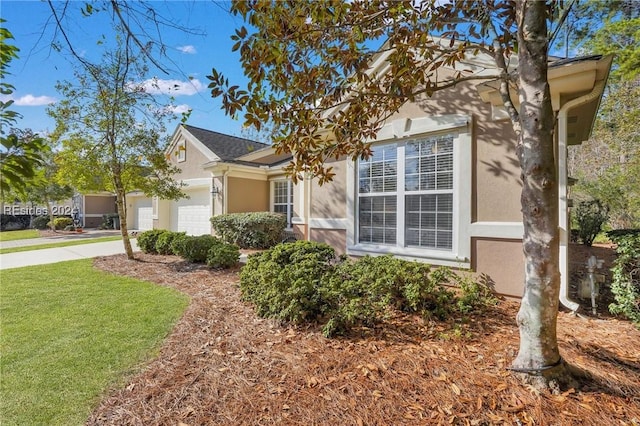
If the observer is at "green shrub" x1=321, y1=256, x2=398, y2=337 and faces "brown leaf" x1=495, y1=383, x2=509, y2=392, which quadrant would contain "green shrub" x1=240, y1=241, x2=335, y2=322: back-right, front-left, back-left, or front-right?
back-right

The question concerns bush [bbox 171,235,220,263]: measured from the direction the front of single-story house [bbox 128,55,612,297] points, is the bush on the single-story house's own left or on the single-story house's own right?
on the single-story house's own right

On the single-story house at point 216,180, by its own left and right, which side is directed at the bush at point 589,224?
left

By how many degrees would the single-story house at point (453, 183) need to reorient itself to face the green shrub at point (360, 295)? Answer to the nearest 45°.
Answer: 0° — it already faces it

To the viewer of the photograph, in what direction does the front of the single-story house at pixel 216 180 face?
facing the viewer and to the left of the viewer

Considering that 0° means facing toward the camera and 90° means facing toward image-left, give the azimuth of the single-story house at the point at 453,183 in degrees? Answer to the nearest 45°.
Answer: approximately 45°

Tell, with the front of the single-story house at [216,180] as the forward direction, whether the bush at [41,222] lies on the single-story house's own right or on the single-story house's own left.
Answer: on the single-story house's own right

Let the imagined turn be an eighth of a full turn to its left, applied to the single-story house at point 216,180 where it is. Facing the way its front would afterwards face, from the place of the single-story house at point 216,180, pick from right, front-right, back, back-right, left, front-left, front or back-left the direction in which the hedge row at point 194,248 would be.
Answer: front
